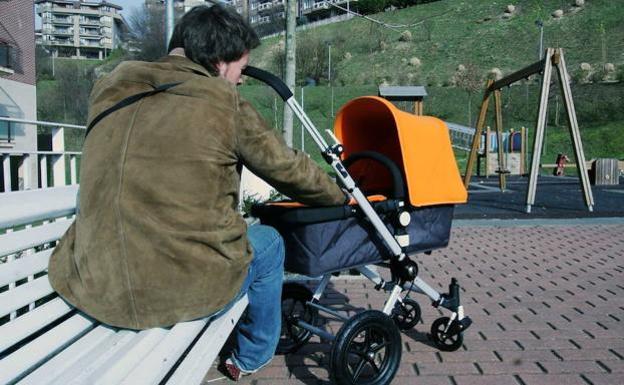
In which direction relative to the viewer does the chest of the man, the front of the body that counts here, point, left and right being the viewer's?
facing away from the viewer and to the right of the viewer

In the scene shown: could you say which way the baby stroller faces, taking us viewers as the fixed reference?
facing away from the viewer and to the right of the viewer

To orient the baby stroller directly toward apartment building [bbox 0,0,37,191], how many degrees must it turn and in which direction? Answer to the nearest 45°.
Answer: approximately 90° to its left

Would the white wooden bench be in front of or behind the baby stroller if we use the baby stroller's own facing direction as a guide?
behind

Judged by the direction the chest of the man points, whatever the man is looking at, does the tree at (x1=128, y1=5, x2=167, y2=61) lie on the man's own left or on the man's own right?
on the man's own left

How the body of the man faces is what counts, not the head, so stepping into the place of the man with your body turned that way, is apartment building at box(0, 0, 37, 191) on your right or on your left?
on your left

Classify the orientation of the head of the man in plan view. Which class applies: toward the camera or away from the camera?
away from the camera
